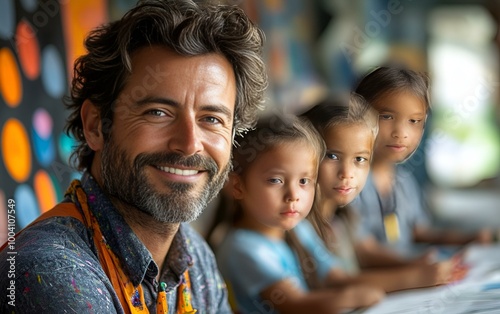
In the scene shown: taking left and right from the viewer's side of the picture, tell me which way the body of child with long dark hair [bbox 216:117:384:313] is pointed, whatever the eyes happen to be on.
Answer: facing the viewer and to the right of the viewer

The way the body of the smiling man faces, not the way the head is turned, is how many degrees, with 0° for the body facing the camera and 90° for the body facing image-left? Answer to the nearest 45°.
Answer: approximately 315°

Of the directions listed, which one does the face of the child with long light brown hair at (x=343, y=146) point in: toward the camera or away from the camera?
toward the camera

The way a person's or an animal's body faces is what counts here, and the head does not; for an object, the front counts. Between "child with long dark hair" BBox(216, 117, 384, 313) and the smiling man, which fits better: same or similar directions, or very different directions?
same or similar directions

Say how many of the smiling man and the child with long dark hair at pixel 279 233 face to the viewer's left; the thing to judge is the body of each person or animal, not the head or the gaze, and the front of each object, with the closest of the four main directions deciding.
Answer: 0
